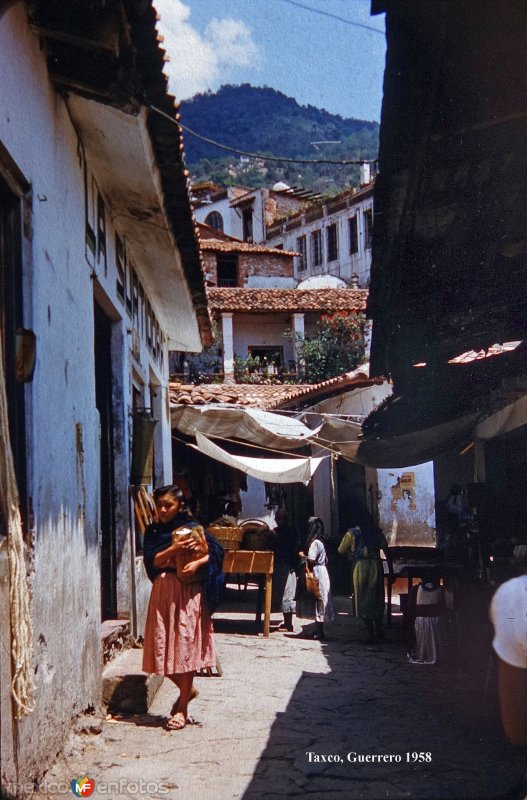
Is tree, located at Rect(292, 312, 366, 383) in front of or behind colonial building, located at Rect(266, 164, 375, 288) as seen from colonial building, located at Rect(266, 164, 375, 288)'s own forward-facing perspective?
in front

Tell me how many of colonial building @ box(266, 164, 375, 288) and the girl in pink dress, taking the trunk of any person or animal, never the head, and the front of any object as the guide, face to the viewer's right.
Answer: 0

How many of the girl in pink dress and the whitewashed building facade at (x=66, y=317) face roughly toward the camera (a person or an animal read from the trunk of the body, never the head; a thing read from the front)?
1

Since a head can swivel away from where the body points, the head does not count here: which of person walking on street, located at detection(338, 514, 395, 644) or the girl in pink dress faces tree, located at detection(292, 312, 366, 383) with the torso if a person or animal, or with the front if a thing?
the person walking on street

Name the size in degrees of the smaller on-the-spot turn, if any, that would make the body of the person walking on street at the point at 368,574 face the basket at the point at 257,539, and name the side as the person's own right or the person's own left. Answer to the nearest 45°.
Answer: approximately 90° to the person's own left

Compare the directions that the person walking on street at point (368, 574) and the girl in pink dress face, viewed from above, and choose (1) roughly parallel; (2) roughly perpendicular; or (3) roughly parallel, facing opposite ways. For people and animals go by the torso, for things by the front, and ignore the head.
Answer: roughly parallel, facing opposite ways

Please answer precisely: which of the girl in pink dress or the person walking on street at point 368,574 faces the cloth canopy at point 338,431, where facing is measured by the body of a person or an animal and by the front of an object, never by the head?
the person walking on street

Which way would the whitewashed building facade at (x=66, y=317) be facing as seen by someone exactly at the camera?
facing to the right of the viewer

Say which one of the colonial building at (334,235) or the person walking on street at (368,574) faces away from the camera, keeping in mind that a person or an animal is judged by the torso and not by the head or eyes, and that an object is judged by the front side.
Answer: the person walking on street

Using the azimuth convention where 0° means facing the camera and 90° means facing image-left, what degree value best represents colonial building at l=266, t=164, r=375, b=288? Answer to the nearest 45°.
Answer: approximately 45°

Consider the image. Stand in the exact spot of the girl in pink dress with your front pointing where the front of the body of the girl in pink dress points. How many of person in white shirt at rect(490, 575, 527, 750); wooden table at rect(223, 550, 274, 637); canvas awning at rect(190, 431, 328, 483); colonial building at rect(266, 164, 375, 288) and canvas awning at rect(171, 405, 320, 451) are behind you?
4

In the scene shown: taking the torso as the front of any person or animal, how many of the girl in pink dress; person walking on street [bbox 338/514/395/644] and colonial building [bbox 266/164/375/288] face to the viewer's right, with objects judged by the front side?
0

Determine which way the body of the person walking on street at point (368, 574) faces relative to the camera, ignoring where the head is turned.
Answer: away from the camera

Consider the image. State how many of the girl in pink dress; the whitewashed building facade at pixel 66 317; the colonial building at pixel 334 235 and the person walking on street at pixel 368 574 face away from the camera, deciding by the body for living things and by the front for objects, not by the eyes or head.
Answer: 1

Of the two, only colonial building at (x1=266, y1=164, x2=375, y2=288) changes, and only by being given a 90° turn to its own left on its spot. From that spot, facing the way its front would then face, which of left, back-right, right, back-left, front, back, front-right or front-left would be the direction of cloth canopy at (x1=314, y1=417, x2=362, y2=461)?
front-right

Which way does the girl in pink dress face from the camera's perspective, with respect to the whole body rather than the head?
toward the camera
